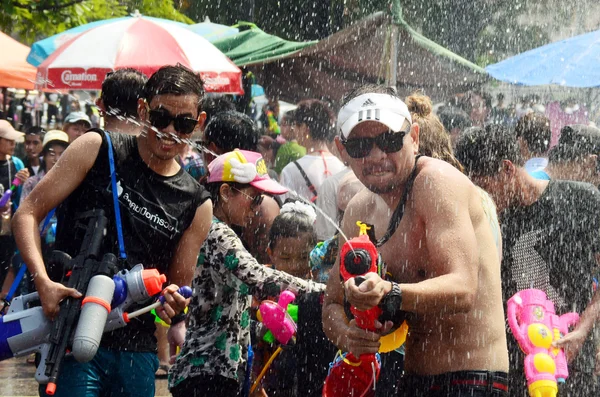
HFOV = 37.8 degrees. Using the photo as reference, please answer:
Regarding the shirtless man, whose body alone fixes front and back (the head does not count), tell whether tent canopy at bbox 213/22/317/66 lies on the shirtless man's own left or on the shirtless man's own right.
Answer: on the shirtless man's own right

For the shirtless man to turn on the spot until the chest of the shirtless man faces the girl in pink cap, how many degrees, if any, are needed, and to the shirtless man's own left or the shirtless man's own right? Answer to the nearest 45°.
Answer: approximately 90° to the shirtless man's own right

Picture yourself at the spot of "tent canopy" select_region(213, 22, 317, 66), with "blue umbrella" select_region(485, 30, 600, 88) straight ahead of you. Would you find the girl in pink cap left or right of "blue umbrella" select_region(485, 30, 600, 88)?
right

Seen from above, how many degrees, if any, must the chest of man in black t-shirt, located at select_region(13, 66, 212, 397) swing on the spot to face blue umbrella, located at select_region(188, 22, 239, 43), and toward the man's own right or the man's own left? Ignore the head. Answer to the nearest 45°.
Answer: approximately 180°

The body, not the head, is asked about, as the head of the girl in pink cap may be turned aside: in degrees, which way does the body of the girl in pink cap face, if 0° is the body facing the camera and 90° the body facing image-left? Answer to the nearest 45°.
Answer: approximately 270°

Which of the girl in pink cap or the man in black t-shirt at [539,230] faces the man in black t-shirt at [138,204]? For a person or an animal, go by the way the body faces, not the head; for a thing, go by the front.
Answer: the man in black t-shirt at [539,230]
